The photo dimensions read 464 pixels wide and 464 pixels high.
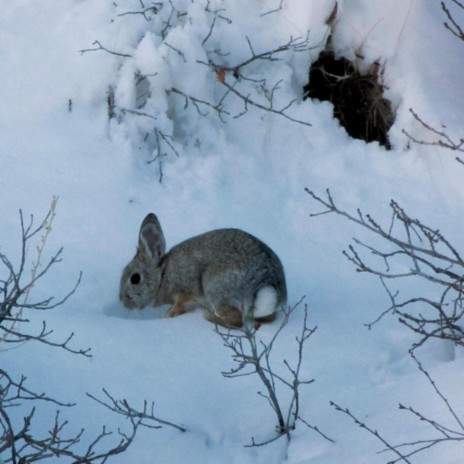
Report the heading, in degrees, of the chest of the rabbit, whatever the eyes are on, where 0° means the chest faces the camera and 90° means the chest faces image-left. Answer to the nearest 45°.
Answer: approximately 90°

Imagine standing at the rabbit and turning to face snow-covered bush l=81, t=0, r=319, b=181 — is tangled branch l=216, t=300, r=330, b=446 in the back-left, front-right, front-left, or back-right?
back-right
